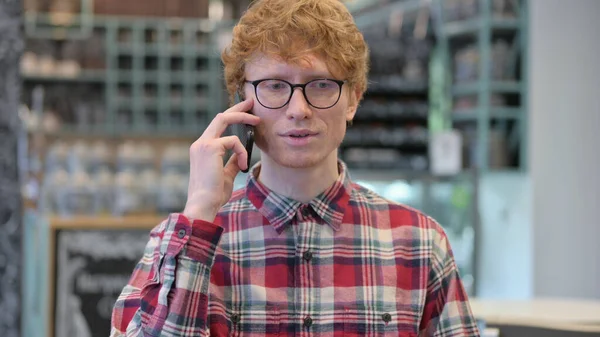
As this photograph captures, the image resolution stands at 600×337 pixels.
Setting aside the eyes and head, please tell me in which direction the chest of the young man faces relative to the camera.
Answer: toward the camera

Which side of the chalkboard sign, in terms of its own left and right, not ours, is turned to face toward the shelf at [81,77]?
back

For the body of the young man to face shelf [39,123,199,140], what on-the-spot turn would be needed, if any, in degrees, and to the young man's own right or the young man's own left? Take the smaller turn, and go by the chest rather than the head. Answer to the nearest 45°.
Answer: approximately 180°

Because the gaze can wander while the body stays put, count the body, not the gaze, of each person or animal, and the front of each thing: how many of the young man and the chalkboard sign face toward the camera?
2

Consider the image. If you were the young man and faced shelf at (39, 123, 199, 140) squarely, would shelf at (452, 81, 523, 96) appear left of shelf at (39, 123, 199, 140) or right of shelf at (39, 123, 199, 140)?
right

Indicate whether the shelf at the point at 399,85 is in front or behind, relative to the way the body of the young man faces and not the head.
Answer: behind

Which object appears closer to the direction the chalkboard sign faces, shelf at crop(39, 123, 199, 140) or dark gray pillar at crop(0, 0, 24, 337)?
the dark gray pillar

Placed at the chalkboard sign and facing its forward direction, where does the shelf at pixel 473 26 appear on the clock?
The shelf is roughly at 8 o'clock from the chalkboard sign.

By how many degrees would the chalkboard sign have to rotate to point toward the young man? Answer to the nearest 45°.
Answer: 0° — it already faces them

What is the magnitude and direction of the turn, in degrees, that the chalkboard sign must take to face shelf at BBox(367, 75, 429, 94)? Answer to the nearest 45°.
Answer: approximately 135° to its left
